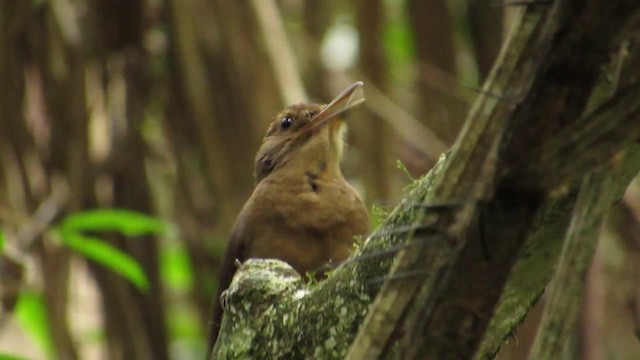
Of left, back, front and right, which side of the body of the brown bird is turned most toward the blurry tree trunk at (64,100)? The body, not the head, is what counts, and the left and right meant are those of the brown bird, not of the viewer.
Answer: back

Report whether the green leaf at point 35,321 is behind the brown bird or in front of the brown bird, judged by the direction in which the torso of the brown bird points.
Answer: behind

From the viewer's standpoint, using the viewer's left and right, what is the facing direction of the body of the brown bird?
facing the viewer and to the right of the viewer
